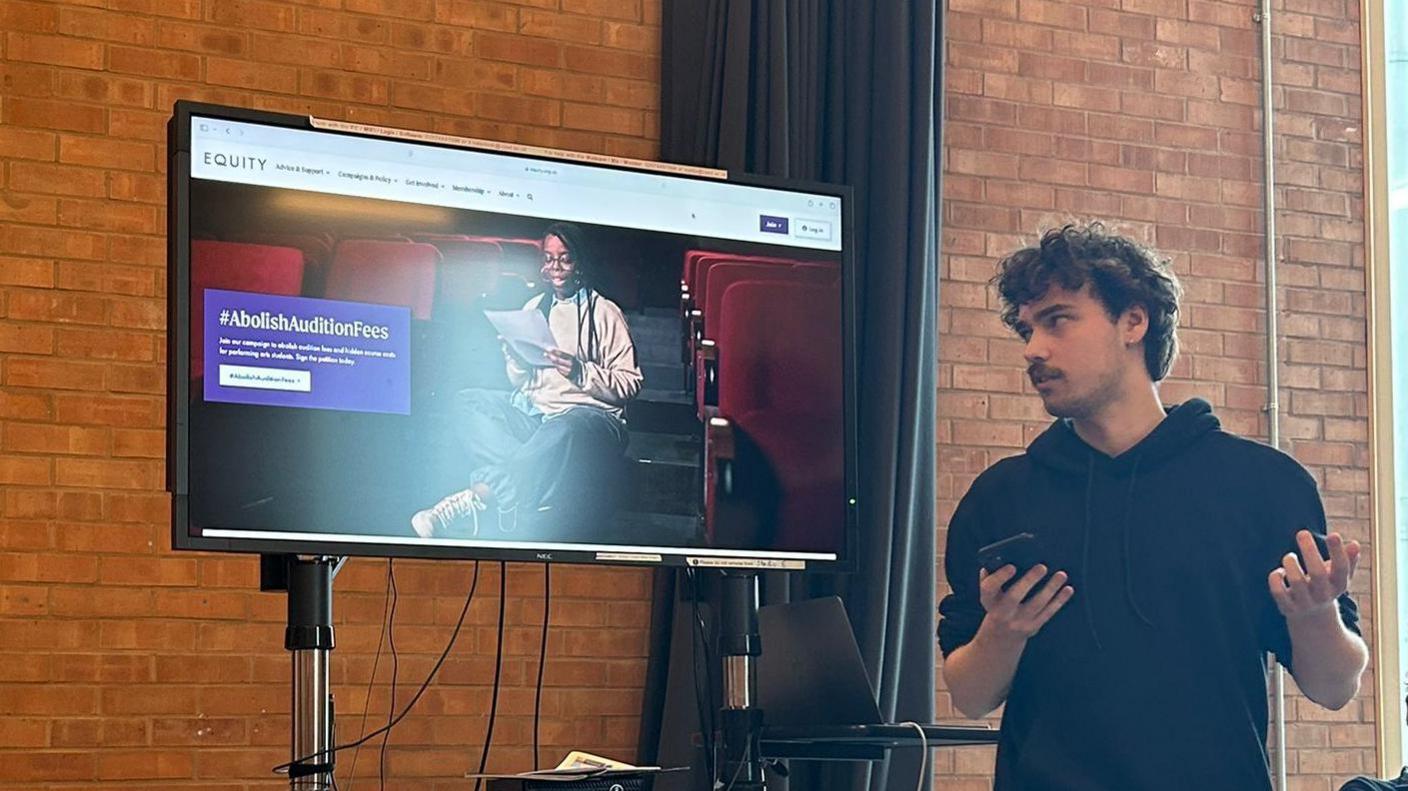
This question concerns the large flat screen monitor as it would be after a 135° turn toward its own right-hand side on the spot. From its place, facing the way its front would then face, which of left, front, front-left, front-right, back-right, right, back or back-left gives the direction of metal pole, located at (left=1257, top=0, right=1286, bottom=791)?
back-right

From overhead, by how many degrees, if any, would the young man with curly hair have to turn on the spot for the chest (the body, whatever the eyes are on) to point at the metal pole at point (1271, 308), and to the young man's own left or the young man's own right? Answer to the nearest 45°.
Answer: approximately 180°

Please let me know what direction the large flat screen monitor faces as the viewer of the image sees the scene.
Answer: facing the viewer and to the right of the viewer

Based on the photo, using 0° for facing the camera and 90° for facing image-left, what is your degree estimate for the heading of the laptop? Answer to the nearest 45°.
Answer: approximately 225°

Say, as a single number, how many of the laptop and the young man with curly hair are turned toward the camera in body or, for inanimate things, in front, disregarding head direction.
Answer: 1

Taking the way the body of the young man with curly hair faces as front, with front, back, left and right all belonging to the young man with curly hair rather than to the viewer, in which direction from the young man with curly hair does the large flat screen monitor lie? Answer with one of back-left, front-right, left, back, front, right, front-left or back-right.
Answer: right

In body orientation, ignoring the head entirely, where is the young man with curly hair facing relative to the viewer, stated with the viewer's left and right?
facing the viewer

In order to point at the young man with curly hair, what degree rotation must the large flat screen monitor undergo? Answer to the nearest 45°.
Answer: approximately 45° to its left
